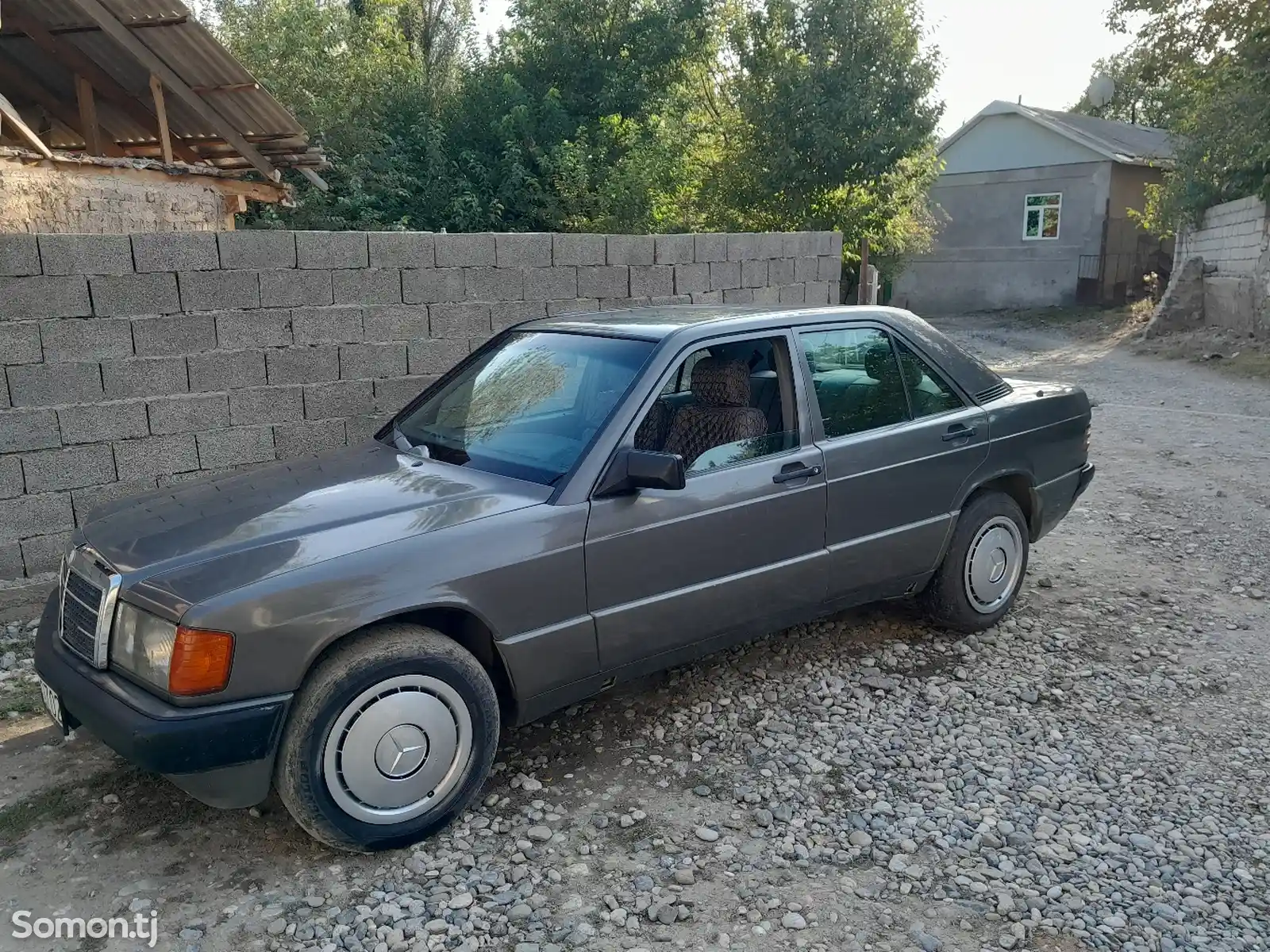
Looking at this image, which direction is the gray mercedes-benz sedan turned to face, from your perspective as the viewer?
facing the viewer and to the left of the viewer

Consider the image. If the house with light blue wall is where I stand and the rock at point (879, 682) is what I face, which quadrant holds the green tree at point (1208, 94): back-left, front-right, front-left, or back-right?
front-left

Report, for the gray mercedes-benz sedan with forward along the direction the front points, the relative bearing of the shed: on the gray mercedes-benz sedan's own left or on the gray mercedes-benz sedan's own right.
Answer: on the gray mercedes-benz sedan's own right

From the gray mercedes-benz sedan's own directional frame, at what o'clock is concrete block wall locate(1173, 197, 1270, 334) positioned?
The concrete block wall is roughly at 6 o'clock from the gray mercedes-benz sedan.

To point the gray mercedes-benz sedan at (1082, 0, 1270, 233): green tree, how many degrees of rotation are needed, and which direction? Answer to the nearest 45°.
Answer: approximately 180°

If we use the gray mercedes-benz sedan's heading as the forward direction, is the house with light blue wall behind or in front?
behind

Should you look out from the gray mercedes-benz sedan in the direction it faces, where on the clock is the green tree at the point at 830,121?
The green tree is roughly at 5 o'clock from the gray mercedes-benz sedan.
